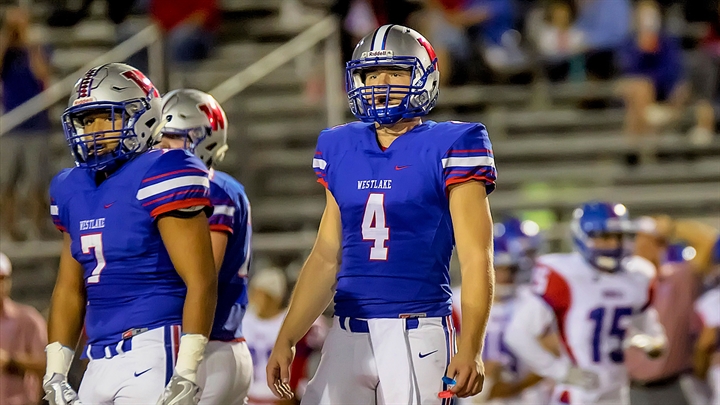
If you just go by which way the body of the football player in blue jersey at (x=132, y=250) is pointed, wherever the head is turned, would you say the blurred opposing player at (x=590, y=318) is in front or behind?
behind

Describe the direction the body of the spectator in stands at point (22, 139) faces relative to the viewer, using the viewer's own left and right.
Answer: facing the viewer

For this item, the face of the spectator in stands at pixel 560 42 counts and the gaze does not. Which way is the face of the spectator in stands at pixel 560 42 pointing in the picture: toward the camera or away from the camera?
toward the camera

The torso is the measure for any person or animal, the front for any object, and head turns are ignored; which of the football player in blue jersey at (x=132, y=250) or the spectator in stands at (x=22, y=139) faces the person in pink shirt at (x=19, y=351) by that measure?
the spectator in stands

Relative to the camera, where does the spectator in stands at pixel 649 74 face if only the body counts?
toward the camera

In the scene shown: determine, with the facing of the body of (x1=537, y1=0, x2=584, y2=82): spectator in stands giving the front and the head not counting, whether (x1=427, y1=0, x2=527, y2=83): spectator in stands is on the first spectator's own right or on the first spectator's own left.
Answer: on the first spectator's own right

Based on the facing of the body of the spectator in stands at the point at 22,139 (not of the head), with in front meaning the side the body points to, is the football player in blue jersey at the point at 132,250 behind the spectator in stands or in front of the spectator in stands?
in front

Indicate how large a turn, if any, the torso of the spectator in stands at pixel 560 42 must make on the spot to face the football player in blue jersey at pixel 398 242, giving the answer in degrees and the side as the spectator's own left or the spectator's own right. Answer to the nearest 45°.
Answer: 0° — they already face them

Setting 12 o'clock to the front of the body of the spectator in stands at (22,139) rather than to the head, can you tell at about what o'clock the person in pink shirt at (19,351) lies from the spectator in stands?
The person in pink shirt is roughly at 12 o'clock from the spectator in stands.
